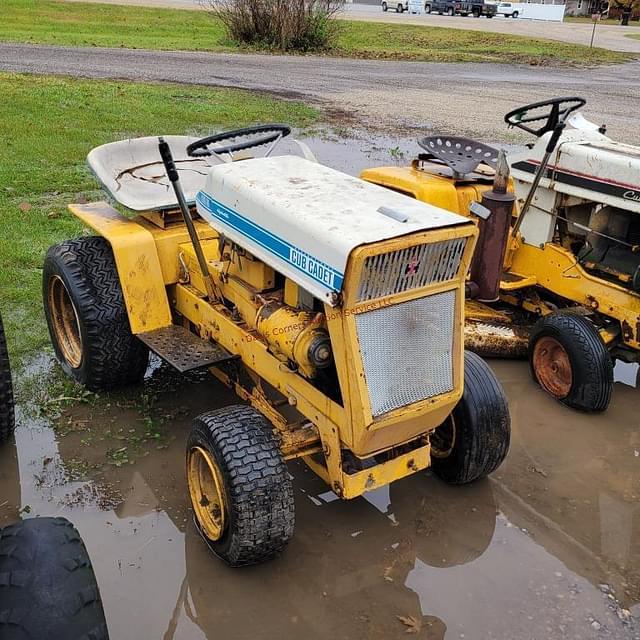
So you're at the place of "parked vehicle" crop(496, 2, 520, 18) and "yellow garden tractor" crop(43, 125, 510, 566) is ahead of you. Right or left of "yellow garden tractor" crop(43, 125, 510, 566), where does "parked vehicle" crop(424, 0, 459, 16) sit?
right

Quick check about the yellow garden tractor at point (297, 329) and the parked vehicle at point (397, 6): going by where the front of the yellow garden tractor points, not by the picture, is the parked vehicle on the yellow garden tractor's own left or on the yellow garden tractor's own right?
on the yellow garden tractor's own left

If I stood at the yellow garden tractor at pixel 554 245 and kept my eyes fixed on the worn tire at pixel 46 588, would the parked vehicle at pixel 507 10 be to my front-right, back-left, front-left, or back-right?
back-right

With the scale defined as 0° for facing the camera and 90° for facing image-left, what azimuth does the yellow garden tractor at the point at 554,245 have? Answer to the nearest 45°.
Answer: approximately 315°

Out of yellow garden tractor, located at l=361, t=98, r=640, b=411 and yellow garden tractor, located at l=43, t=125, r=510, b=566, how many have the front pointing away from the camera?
0

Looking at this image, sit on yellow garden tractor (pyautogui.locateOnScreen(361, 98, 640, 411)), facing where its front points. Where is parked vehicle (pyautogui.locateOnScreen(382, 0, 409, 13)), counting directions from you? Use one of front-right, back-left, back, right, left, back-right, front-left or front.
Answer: back-left

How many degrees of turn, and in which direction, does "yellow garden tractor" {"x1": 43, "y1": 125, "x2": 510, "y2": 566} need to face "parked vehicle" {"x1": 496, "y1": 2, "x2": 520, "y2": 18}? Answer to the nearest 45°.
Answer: approximately 135° to its left

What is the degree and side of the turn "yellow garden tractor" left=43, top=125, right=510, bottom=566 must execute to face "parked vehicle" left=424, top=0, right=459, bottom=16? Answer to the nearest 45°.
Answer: approximately 135° to its left

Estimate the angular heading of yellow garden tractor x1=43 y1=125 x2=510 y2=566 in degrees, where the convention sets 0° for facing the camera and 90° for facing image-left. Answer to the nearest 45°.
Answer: approximately 315°
